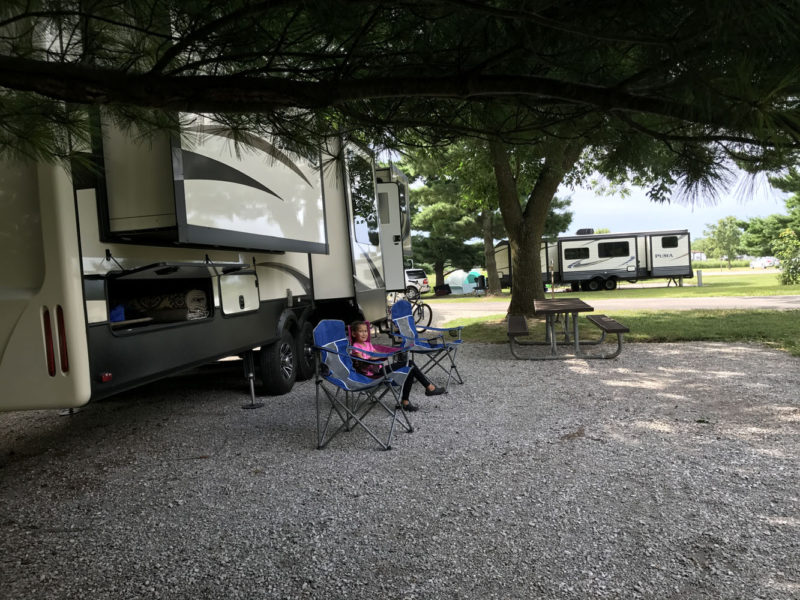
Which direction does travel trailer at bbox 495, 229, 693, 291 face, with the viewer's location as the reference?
facing to the left of the viewer

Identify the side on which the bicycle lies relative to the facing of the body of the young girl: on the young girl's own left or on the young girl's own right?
on the young girl's own left

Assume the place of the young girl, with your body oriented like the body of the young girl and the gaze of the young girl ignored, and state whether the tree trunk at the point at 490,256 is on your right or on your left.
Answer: on your left

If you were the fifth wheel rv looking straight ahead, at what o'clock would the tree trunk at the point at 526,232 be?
The tree trunk is roughly at 12 o'clock from the fifth wheel rv.

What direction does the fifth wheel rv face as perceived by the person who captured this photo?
facing away from the viewer and to the right of the viewer

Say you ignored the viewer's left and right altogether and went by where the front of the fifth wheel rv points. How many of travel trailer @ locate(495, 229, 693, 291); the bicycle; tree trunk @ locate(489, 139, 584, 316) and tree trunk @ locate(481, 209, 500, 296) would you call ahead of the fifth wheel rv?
4

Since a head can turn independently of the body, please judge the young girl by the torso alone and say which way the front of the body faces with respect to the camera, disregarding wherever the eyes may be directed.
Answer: to the viewer's right

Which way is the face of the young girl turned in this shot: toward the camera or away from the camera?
toward the camera

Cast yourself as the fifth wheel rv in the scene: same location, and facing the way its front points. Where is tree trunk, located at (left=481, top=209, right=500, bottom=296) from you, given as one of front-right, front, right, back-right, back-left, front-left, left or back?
front

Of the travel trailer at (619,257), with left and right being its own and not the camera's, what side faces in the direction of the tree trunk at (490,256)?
front

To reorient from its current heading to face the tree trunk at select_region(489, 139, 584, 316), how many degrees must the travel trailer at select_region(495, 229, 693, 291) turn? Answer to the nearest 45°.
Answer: approximately 90° to its left

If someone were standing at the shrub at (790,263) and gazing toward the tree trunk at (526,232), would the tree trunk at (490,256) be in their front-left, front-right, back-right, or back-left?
front-right
